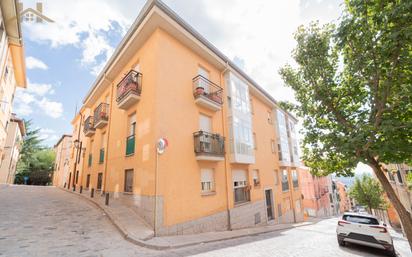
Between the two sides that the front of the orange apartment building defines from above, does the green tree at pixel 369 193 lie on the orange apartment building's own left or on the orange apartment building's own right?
on the orange apartment building's own left

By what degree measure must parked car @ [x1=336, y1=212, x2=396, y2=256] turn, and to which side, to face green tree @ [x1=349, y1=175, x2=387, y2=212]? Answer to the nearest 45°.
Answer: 0° — it already faces it

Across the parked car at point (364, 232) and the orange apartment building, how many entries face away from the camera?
1

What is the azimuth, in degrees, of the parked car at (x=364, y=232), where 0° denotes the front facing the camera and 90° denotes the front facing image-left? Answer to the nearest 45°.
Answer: approximately 180°

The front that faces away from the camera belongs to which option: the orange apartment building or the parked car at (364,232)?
the parked car

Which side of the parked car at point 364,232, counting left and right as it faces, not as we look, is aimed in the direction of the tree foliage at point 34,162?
left
